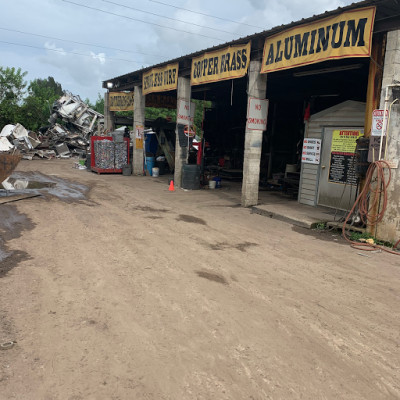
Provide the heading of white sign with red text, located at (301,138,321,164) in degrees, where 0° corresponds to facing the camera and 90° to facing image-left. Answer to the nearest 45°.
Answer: approximately 45°

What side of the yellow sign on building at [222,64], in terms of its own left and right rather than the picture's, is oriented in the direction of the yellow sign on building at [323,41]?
left

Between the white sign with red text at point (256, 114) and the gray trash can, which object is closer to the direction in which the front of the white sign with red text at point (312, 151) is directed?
the white sign with red text

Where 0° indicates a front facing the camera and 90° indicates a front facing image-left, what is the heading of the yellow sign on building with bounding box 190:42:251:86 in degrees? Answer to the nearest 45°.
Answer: approximately 45°

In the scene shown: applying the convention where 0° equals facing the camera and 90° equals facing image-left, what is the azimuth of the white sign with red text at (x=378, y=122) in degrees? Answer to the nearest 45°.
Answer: approximately 45°

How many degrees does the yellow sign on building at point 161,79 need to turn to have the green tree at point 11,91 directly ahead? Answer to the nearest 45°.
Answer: approximately 90° to its right
